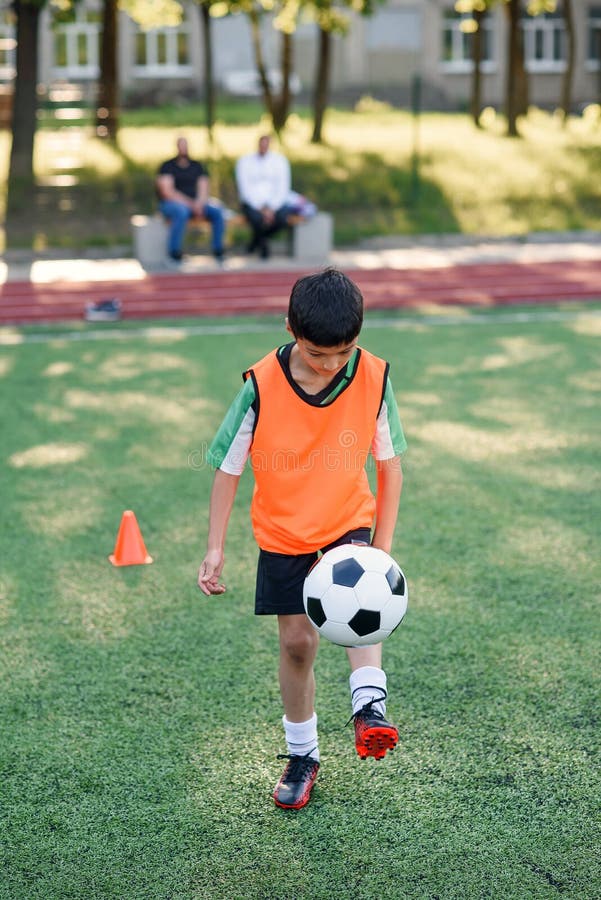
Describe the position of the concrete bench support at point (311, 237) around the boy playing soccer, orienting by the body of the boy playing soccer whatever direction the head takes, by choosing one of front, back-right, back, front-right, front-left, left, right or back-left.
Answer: back

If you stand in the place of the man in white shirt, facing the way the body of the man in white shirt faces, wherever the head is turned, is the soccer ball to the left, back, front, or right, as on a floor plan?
front

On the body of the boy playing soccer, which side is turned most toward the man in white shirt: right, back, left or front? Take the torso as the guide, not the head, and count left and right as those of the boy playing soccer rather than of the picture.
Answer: back

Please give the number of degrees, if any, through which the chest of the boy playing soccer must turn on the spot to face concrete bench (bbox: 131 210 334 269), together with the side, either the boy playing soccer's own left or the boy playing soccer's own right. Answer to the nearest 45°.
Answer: approximately 180°

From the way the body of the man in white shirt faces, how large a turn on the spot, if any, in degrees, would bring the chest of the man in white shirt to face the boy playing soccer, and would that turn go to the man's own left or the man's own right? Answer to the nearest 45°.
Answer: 0° — they already face them

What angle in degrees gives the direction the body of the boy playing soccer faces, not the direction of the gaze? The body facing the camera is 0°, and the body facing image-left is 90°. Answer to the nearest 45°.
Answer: approximately 0°

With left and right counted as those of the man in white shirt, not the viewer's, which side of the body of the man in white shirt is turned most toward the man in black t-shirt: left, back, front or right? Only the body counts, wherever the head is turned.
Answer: right

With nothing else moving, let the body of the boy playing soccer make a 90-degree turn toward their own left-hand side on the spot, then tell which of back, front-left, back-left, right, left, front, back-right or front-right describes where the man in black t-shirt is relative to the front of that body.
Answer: left

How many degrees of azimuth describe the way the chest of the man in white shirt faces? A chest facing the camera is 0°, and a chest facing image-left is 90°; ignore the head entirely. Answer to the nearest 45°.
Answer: approximately 0°

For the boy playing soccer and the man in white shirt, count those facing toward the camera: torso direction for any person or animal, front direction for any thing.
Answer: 2
